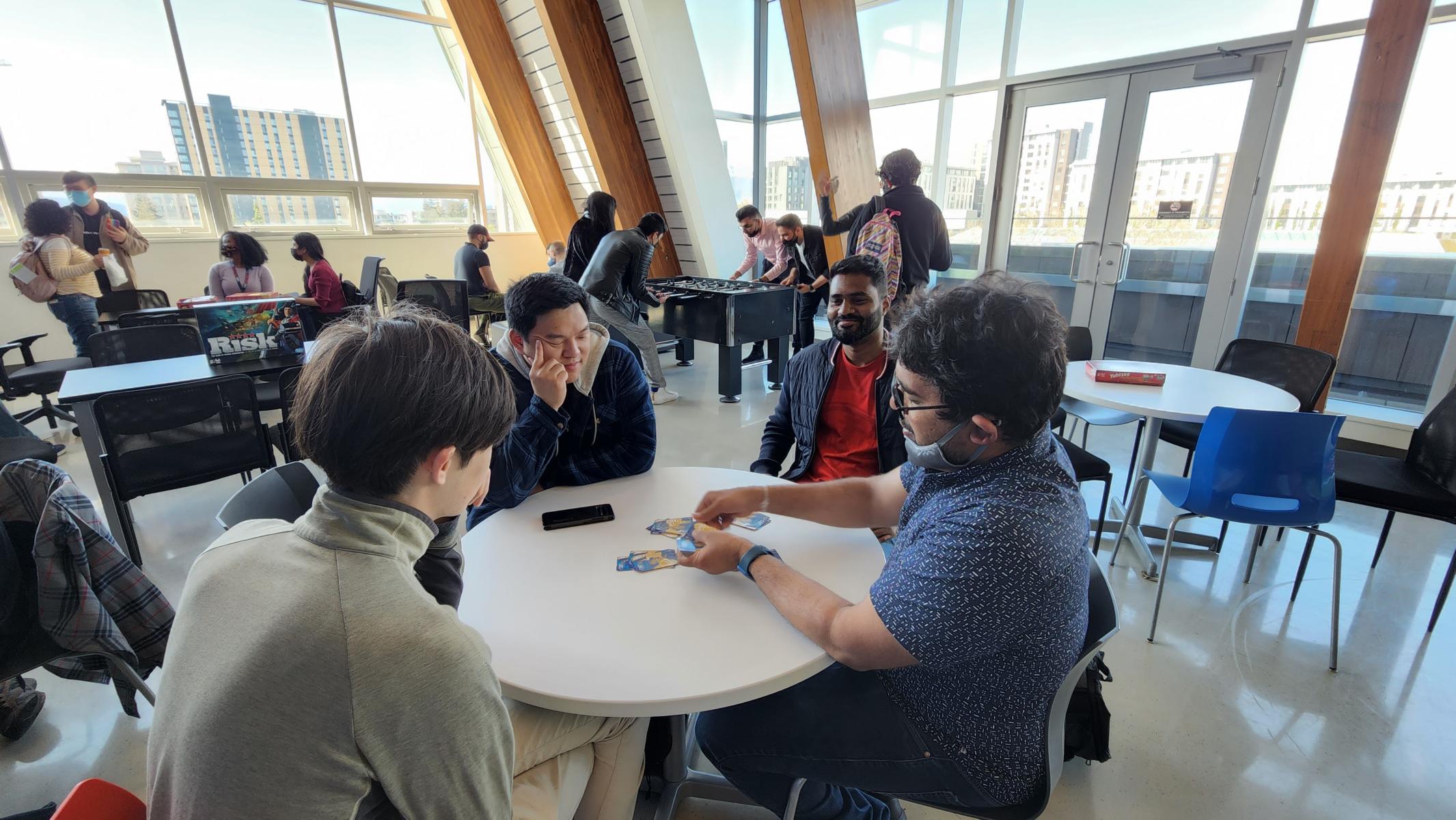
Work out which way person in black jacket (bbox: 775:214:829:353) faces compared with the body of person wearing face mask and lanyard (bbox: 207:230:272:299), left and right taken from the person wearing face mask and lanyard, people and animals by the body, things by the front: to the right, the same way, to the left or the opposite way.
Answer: to the right

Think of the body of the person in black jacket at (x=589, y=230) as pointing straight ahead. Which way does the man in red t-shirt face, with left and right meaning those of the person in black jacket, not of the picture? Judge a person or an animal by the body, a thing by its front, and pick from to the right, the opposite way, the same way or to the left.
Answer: to the right

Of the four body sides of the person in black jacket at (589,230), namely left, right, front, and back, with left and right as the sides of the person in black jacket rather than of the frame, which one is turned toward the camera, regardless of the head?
right

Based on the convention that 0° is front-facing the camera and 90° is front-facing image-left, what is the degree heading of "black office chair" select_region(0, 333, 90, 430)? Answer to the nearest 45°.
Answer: approximately 270°

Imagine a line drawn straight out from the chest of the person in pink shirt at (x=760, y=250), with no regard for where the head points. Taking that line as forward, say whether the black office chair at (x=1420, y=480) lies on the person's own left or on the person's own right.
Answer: on the person's own left

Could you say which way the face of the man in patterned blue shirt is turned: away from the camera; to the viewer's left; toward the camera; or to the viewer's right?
to the viewer's left

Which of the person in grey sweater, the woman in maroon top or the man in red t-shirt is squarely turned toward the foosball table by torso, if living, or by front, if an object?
the person in grey sweater

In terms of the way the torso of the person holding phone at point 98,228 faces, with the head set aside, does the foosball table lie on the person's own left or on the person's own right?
on the person's own left

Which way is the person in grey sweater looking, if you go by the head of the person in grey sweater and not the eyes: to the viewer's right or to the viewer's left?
to the viewer's right

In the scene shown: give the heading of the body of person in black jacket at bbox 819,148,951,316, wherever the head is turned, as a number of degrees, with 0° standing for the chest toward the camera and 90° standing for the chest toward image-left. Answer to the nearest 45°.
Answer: approximately 135°

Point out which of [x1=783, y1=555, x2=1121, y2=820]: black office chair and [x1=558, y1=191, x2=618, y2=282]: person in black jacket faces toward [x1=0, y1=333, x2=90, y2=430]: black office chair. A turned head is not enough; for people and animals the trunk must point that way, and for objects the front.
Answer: [x1=783, y1=555, x2=1121, y2=820]: black office chair

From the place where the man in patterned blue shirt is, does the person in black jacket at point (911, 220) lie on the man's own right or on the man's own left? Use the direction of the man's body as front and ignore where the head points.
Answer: on the man's own right

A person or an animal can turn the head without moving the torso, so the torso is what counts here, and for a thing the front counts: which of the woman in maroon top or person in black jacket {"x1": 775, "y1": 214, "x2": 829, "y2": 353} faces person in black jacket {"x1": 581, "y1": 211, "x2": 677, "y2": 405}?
person in black jacket {"x1": 775, "y1": 214, "x2": 829, "y2": 353}

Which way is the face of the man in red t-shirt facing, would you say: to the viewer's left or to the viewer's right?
to the viewer's left

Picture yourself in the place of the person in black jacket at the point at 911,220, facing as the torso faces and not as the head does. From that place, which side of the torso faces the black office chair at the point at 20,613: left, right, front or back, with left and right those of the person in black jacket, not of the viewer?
left
